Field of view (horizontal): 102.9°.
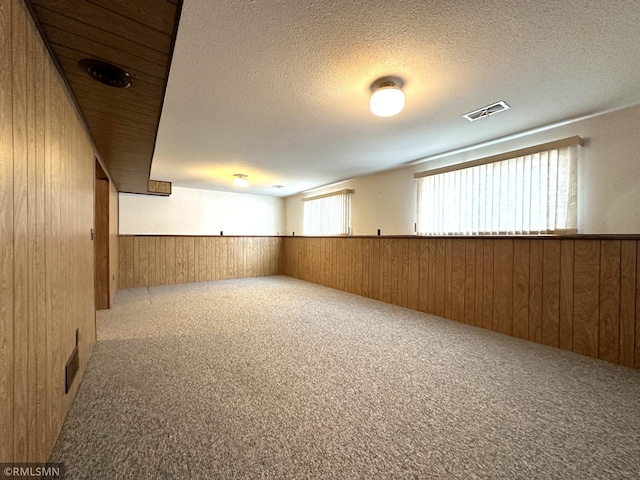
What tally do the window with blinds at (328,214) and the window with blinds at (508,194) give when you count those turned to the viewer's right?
0

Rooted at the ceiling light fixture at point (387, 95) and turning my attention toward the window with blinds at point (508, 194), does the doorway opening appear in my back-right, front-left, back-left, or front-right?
back-left

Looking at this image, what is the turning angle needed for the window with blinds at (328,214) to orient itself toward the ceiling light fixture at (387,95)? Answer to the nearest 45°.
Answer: approximately 45° to its left

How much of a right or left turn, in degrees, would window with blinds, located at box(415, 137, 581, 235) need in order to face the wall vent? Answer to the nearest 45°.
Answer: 0° — it already faces it

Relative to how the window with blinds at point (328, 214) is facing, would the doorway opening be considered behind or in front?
in front

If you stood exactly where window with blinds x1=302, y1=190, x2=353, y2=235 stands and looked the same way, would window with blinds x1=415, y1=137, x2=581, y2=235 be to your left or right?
on your left

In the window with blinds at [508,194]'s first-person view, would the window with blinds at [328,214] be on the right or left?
on its right

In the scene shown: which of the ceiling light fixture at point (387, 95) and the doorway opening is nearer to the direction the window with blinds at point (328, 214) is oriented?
the doorway opening

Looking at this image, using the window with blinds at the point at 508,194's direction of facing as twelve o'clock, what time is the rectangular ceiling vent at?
The rectangular ceiling vent is roughly at 11 o'clock from the window with blinds.

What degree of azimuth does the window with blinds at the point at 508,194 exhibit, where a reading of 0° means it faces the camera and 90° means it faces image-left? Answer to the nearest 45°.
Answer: approximately 45°

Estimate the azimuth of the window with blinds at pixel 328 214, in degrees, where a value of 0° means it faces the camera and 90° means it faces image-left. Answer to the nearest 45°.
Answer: approximately 45°

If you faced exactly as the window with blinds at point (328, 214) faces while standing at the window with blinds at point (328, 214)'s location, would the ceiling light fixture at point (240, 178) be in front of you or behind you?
in front

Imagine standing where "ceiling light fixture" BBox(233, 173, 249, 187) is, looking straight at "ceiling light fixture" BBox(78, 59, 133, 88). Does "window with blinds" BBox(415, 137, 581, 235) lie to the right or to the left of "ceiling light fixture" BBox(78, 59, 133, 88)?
left

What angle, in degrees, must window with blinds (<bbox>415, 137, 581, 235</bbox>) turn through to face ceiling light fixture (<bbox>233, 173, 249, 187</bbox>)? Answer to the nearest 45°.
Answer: approximately 45° to its right

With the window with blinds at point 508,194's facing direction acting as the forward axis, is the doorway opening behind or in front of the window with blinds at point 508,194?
in front

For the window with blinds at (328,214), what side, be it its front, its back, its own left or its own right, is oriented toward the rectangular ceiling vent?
left
